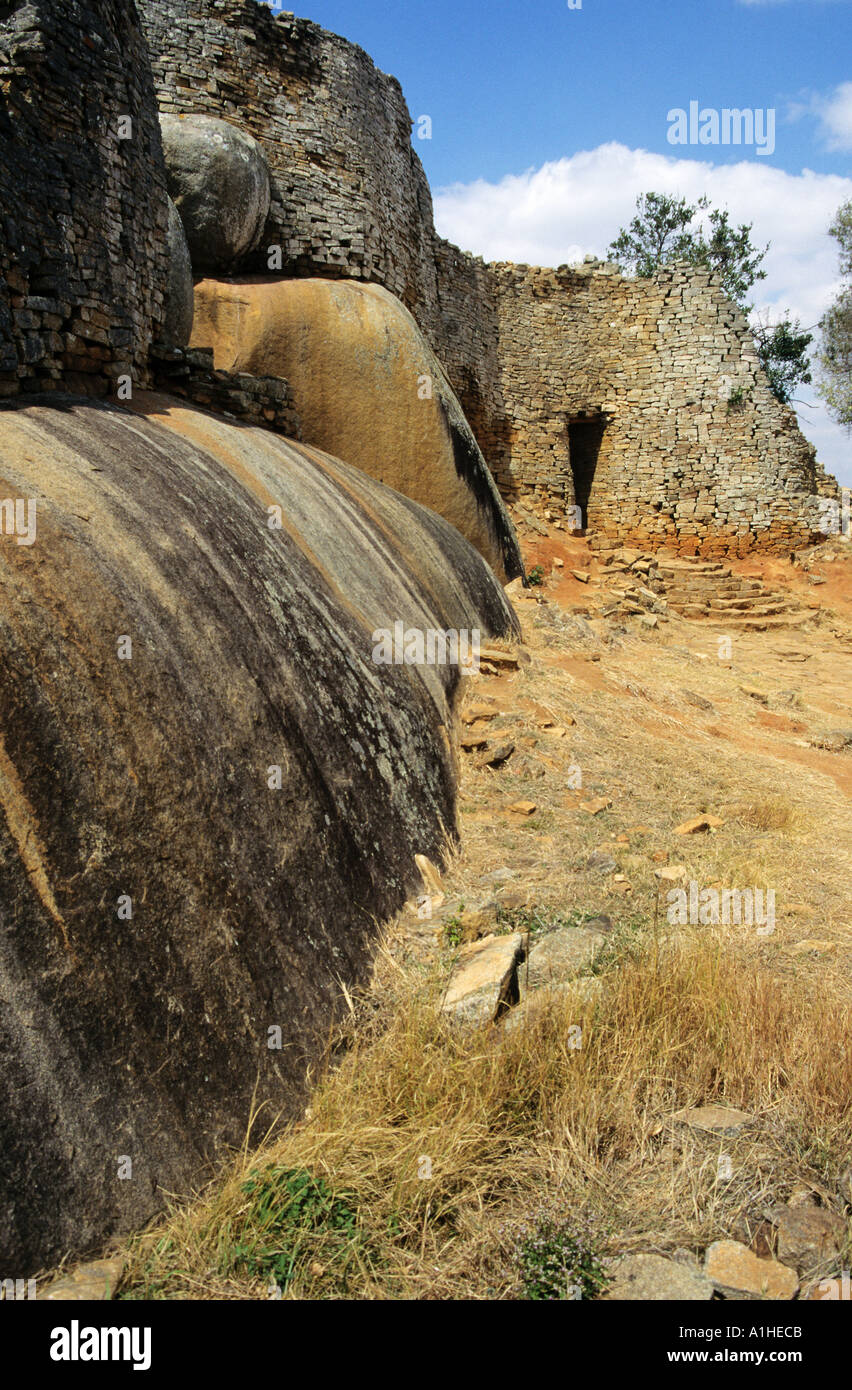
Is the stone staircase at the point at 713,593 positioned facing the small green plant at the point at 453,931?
yes

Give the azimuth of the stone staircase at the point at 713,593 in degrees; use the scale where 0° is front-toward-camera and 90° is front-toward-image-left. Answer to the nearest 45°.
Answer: approximately 0°

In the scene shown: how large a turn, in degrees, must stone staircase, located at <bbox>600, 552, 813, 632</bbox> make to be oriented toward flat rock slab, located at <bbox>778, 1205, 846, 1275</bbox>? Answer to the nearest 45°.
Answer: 0° — it already faces it

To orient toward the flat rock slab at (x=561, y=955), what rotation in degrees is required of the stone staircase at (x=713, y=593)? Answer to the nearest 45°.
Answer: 0° — it already faces it

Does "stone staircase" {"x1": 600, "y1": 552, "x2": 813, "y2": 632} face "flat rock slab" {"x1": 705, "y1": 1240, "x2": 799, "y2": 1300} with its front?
yes

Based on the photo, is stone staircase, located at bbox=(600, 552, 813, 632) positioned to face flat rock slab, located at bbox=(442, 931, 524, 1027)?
yes

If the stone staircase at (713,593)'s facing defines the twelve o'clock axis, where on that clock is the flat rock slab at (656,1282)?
The flat rock slab is roughly at 12 o'clock from the stone staircase.

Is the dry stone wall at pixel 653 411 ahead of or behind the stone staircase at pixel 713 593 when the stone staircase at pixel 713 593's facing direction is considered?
behind

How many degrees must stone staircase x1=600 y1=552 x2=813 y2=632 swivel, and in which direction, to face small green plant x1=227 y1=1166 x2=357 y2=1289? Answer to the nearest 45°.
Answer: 0° — it already faces it
